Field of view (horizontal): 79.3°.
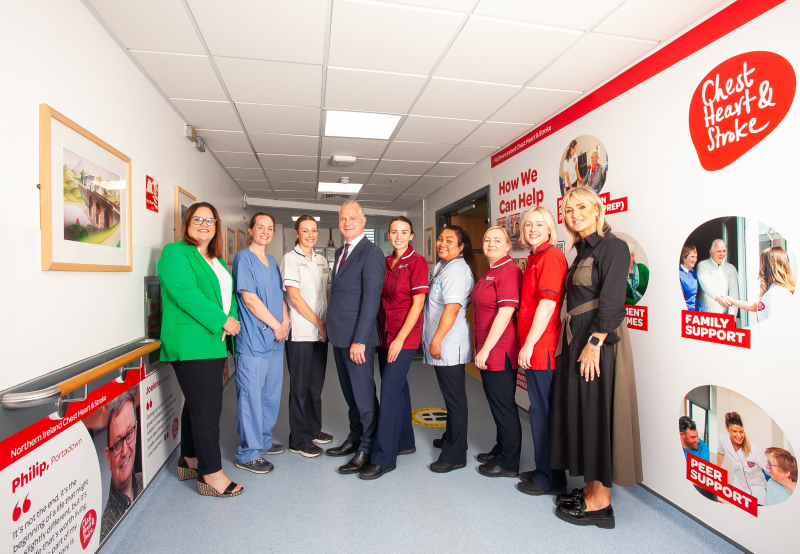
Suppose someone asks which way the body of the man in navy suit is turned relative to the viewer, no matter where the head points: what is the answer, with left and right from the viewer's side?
facing the viewer and to the left of the viewer

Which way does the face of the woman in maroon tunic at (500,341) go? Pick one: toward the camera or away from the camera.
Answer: toward the camera

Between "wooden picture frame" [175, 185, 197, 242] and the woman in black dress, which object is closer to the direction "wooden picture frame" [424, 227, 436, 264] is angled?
the wooden picture frame

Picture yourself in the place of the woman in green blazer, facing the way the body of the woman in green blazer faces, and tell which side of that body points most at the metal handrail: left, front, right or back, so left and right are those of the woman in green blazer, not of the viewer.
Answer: right

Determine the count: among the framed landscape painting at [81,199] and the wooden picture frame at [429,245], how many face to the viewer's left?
1

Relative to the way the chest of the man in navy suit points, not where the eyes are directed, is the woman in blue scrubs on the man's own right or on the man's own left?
on the man's own right

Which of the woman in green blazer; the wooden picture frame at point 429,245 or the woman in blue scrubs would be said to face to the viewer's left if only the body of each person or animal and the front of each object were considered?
the wooden picture frame

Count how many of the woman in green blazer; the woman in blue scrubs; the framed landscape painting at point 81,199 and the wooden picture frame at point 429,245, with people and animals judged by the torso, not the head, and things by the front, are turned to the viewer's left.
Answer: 1

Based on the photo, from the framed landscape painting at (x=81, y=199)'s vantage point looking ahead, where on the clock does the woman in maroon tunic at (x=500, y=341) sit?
The woman in maroon tunic is roughly at 11 o'clock from the framed landscape painting.

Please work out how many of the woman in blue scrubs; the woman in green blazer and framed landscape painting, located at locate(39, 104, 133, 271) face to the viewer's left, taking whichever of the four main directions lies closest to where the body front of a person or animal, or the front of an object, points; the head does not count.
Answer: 0

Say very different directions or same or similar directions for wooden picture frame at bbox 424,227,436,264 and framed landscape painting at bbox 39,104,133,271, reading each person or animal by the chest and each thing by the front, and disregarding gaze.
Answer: very different directions

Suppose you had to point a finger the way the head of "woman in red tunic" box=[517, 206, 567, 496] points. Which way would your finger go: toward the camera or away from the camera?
toward the camera
